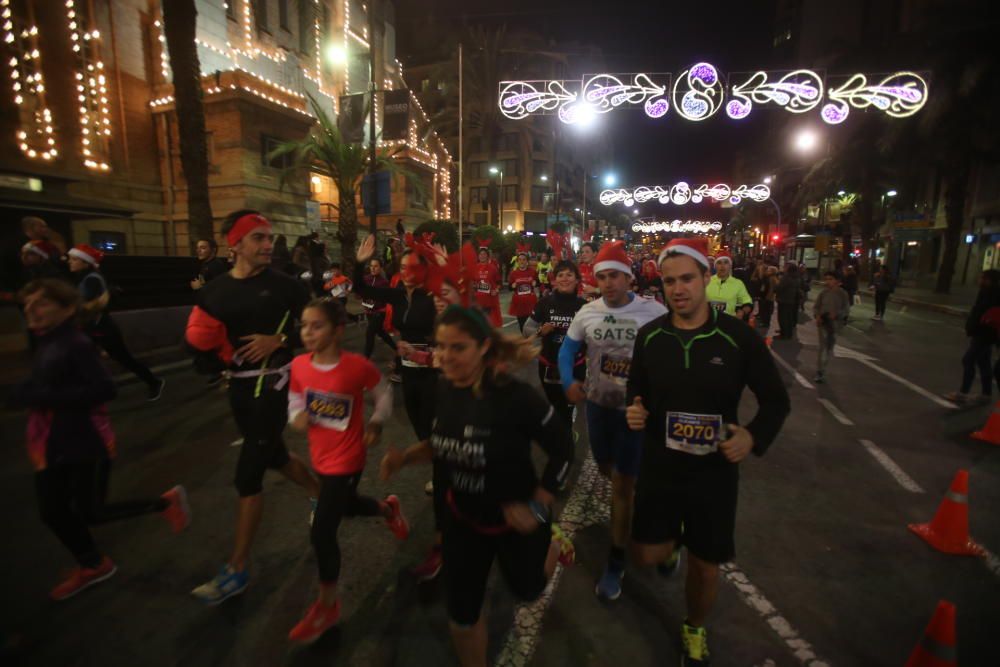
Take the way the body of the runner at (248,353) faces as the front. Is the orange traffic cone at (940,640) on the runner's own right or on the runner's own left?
on the runner's own left

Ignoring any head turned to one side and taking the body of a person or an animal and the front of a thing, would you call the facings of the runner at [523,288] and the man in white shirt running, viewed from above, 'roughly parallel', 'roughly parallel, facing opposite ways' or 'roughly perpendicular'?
roughly parallel

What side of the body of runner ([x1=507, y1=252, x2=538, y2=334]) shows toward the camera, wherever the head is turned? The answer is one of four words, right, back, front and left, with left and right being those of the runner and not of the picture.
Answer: front

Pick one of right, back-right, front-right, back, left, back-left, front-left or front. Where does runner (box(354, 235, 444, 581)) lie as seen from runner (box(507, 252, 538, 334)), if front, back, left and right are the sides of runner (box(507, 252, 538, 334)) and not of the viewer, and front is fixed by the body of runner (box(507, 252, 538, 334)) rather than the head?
front

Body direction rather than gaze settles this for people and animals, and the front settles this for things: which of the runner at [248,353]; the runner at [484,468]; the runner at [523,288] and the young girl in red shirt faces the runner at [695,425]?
the runner at [523,288]

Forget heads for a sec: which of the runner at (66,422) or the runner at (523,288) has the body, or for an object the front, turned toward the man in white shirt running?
the runner at (523,288)

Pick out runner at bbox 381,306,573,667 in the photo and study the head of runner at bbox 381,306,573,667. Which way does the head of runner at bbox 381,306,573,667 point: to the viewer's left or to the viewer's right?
to the viewer's left

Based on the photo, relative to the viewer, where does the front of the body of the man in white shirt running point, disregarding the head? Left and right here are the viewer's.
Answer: facing the viewer

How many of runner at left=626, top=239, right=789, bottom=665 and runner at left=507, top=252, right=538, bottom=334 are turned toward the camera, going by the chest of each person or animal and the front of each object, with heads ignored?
2

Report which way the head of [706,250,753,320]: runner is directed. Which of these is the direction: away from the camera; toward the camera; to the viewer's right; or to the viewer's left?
toward the camera

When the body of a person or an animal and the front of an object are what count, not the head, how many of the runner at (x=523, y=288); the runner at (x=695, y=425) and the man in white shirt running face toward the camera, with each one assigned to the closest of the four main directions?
3

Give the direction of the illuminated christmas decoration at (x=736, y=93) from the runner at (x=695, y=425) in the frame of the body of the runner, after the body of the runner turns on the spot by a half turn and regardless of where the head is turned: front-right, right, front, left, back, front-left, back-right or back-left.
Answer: front

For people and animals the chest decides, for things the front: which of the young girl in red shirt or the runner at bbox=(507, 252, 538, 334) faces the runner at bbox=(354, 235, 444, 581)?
the runner at bbox=(507, 252, 538, 334)

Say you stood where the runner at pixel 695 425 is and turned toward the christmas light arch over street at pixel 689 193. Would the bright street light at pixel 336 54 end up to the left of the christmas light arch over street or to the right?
left

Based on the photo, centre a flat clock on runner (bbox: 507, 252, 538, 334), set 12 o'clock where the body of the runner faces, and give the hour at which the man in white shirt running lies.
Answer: The man in white shirt running is roughly at 12 o'clock from the runner.

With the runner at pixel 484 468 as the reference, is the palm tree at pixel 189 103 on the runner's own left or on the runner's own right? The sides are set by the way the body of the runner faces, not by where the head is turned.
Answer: on the runner's own right

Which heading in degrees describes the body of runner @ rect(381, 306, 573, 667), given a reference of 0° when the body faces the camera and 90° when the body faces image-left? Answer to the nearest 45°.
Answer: approximately 45°

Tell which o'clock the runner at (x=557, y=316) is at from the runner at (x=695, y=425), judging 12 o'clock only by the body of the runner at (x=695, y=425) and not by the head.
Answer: the runner at (x=557, y=316) is roughly at 5 o'clock from the runner at (x=695, y=425).
